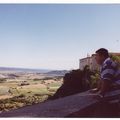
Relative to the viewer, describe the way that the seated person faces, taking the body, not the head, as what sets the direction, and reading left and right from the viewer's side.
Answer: facing to the left of the viewer
